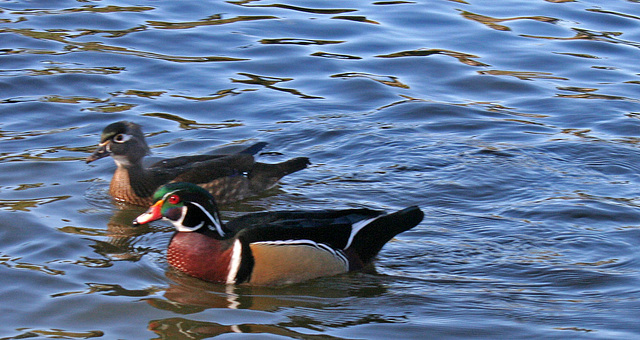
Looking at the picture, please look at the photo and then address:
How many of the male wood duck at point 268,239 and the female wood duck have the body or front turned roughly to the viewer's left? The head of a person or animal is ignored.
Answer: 2

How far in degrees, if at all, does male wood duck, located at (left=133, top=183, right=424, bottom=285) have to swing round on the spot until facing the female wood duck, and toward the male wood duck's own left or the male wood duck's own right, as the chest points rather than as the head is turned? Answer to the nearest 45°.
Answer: approximately 45° to the male wood duck's own right

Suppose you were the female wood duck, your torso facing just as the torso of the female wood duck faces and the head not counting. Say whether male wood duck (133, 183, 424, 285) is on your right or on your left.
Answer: on your left

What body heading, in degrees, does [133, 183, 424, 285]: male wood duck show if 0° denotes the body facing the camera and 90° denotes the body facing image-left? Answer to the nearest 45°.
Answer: approximately 90°

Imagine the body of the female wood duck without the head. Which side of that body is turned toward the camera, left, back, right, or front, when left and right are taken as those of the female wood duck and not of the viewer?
left
